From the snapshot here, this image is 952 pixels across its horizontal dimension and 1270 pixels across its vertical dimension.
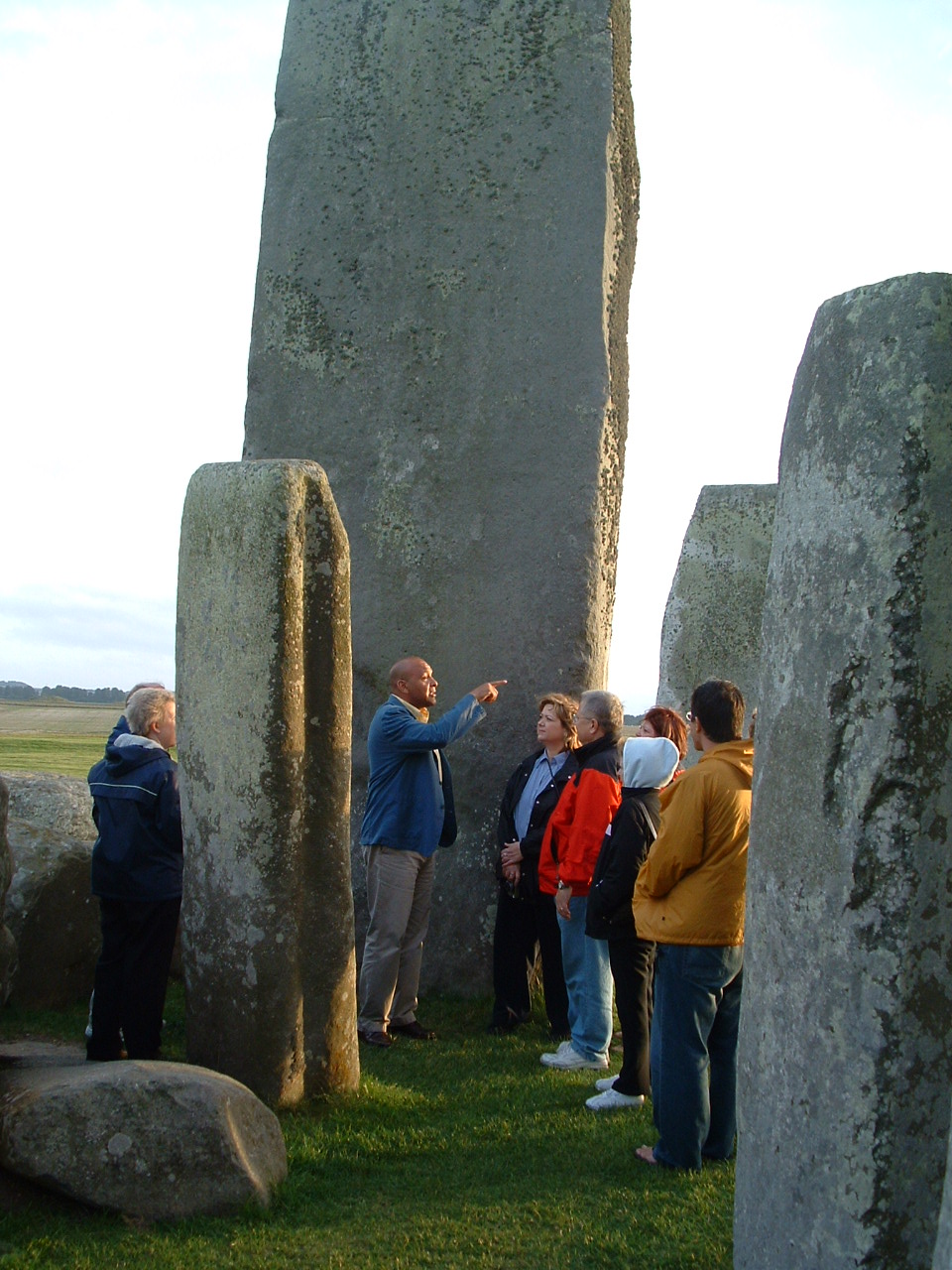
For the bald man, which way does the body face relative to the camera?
to the viewer's right

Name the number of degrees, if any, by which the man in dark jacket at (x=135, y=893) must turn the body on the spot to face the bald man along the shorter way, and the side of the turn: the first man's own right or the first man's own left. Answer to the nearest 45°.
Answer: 0° — they already face them

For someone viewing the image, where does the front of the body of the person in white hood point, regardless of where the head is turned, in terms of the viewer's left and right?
facing to the left of the viewer

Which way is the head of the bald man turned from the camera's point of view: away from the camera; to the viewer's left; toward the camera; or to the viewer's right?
to the viewer's right

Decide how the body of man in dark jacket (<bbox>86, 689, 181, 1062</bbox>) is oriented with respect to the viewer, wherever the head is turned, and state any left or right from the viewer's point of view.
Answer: facing away from the viewer and to the right of the viewer
